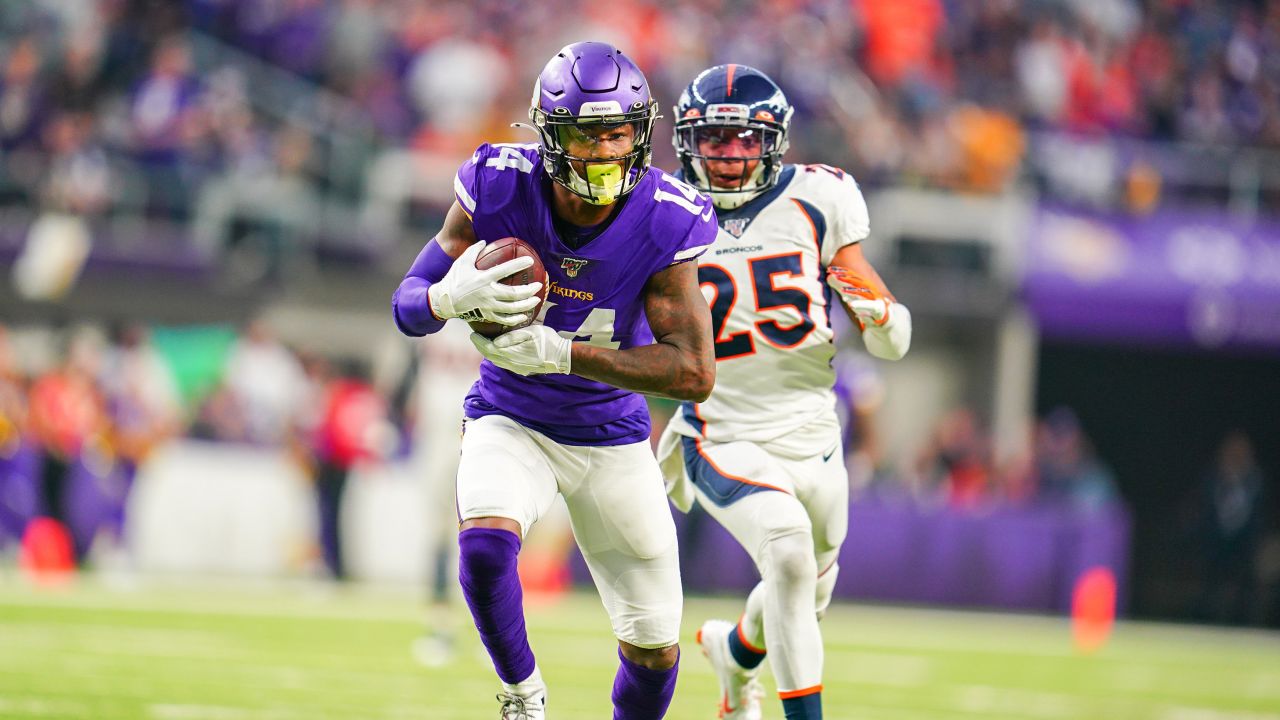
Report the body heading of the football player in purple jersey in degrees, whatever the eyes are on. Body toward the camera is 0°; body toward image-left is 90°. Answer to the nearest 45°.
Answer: approximately 0°

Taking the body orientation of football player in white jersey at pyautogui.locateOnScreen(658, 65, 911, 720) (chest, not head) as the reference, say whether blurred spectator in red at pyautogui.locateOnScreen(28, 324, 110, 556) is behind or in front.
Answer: behind

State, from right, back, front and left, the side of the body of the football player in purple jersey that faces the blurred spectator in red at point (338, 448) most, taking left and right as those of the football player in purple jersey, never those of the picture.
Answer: back

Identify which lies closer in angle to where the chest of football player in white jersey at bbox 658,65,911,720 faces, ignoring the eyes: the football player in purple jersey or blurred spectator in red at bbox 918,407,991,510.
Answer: the football player in purple jersey

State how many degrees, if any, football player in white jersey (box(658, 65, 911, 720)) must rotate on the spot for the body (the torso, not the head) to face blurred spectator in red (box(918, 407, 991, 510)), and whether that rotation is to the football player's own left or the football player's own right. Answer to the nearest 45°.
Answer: approximately 180°

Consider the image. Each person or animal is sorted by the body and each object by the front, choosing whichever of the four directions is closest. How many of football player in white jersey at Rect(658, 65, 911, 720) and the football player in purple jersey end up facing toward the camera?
2

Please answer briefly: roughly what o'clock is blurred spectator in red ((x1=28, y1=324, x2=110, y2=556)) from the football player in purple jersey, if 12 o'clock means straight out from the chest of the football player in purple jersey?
The blurred spectator in red is roughly at 5 o'clock from the football player in purple jersey.

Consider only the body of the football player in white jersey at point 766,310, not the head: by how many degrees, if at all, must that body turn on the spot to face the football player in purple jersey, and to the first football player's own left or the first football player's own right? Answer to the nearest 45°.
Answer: approximately 45° to the first football player's own right

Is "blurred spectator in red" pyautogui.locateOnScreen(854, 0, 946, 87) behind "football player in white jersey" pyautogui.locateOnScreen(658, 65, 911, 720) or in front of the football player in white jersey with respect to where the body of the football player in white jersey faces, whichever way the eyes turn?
behind
